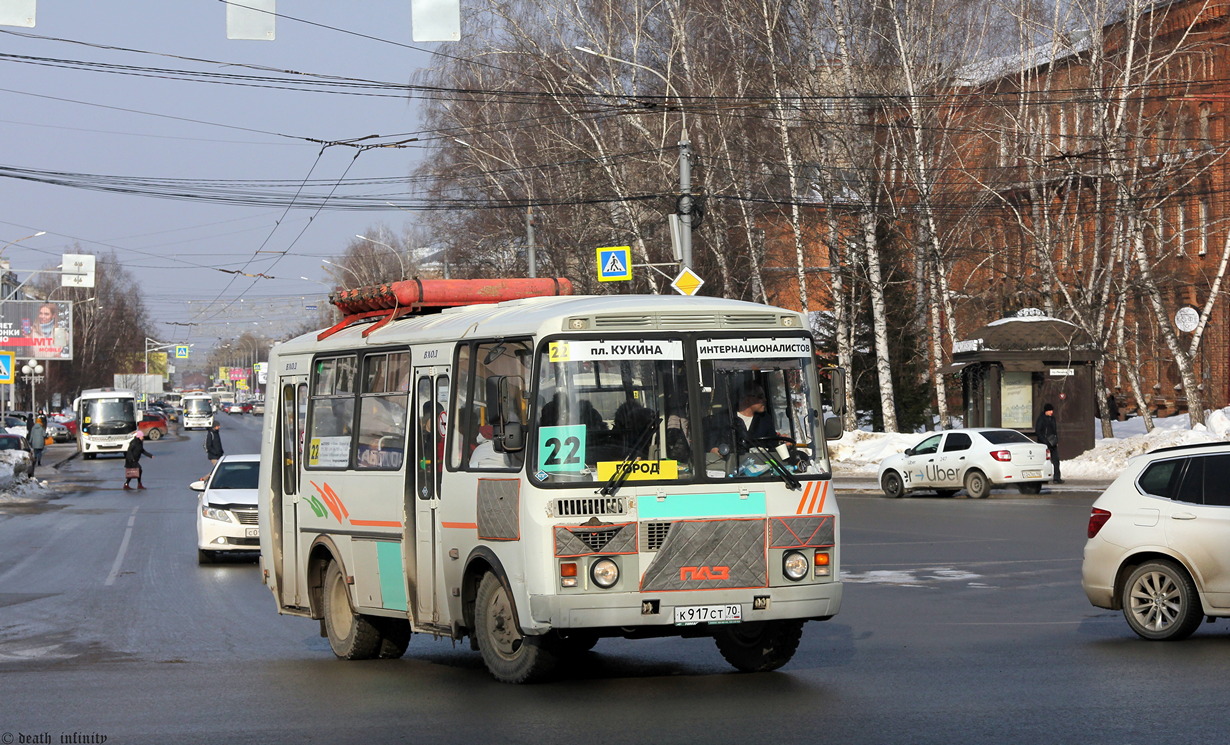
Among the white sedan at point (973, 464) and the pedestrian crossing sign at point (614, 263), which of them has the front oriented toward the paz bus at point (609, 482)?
the pedestrian crossing sign

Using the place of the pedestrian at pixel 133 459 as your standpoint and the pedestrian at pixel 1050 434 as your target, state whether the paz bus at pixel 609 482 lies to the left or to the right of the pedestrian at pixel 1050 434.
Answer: right

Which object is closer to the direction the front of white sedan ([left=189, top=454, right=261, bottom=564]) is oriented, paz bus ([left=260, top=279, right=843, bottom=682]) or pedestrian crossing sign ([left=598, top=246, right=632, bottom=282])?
the paz bus

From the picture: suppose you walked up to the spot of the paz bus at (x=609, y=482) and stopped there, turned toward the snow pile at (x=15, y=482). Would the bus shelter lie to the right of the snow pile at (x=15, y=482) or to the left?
right

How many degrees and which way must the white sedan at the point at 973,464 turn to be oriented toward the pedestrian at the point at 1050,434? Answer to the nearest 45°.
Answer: approximately 90° to its right

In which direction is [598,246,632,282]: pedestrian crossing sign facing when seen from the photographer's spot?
facing the viewer

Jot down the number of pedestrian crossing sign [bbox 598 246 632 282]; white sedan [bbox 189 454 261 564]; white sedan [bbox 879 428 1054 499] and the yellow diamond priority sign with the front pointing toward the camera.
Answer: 3

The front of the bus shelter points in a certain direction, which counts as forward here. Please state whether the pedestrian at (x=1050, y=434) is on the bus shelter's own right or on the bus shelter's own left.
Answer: on the bus shelter's own left

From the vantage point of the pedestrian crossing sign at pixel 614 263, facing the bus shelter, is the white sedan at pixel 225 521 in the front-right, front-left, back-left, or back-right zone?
back-right

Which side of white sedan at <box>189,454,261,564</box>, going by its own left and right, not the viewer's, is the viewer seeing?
front

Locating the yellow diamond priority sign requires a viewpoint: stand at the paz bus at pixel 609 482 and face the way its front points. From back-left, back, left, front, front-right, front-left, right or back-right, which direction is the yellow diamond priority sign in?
back-left

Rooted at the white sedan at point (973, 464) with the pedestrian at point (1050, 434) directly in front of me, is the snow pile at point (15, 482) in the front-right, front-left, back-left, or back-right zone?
back-left

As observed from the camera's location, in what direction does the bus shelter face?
facing the viewer and to the left of the viewer

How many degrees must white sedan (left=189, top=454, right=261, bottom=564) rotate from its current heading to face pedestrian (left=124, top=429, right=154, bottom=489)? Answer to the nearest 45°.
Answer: approximately 180°

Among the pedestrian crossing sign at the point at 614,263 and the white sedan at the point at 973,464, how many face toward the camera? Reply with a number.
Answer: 1
